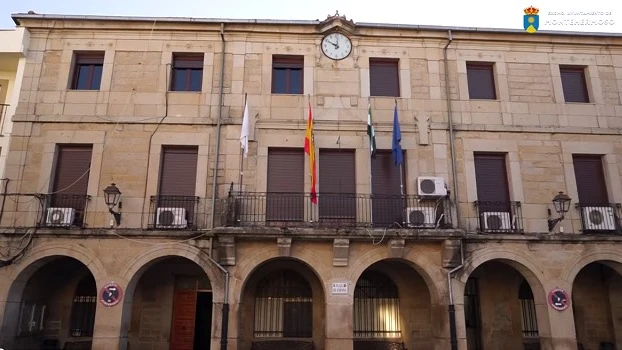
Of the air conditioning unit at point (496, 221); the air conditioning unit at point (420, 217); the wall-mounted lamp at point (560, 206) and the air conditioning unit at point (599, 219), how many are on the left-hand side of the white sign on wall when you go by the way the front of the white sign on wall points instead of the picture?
4

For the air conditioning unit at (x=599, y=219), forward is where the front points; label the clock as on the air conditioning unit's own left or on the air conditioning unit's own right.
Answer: on the air conditioning unit's own right

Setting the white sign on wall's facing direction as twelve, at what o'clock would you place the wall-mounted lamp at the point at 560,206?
The wall-mounted lamp is roughly at 9 o'clock from the white sign on wall.

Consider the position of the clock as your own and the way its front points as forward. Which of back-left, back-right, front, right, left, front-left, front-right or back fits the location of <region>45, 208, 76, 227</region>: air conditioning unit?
right

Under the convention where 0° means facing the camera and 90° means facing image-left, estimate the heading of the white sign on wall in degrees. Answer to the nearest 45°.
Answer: approximately 0°

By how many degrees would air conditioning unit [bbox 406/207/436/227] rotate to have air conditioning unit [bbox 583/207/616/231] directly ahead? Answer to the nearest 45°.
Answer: approximately 90° to its left

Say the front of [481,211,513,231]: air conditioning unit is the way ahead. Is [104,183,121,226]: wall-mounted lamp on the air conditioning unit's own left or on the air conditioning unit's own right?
on the air conditioning unit's own right

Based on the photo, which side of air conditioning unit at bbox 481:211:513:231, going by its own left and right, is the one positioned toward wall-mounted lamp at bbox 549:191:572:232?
left

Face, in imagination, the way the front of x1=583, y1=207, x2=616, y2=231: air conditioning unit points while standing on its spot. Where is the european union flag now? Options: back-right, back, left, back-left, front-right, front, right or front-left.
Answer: front-right

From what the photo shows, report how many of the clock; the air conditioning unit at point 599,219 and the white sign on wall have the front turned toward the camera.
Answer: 3

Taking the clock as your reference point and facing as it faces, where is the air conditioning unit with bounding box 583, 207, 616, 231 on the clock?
The air conditioning unit is roughly at 9 o'clock from the clock.
